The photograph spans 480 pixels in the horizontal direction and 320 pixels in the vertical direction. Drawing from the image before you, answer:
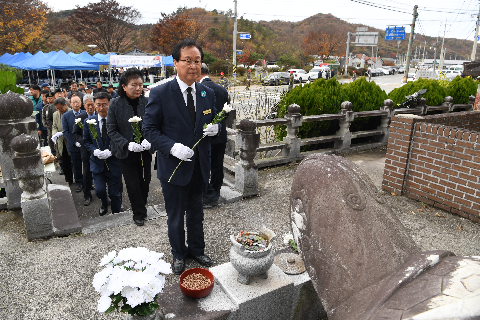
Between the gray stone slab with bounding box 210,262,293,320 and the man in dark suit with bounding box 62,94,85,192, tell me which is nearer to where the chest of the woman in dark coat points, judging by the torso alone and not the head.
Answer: the gray stone slab

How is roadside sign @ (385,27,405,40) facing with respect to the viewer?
toward the camera

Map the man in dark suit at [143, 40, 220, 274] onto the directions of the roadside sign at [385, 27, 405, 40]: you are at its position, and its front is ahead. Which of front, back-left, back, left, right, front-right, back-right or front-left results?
front

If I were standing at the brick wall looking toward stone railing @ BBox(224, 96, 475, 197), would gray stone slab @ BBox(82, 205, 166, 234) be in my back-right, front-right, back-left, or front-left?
front-left

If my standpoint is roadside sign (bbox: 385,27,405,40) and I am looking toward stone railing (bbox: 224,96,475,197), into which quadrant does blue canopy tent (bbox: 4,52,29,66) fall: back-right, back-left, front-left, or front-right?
front-right

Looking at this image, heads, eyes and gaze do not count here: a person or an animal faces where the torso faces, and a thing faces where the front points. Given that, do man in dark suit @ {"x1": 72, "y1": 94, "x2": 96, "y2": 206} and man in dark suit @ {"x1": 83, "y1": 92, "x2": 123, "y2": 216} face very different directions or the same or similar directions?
same or similar directions

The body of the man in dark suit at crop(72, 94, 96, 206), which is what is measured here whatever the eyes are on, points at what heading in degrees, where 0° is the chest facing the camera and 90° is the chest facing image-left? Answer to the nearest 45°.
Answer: approximately 315°

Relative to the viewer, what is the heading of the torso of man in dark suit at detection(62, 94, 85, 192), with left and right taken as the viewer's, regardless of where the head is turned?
facing the viewer and to the right of the viewer

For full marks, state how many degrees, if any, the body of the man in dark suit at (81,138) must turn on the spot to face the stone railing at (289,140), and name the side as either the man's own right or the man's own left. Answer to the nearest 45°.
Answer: approximately 45° to the man's own left

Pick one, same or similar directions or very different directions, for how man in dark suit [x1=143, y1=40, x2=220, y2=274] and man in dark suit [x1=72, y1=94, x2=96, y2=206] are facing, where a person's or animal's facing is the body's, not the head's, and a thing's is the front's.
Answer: same or similar directions

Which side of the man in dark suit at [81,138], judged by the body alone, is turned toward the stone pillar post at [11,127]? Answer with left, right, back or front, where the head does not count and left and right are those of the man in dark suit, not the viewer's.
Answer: right

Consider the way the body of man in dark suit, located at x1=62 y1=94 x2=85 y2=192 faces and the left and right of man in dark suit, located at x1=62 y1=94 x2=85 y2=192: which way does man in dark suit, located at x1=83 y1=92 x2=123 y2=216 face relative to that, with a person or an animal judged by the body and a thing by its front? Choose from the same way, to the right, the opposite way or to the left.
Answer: the same way

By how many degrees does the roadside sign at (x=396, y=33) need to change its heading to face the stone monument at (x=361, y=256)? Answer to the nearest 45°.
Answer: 0° — it already faces it
